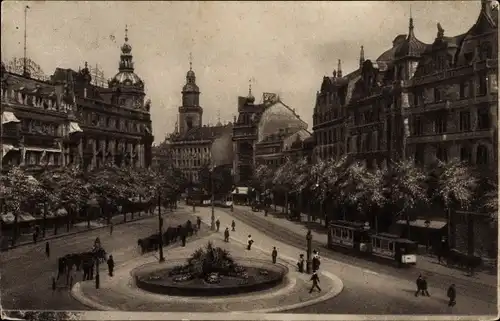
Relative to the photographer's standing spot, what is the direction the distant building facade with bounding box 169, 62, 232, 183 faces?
facing the viewer

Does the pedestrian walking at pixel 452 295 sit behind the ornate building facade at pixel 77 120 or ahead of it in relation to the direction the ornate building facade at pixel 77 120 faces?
ahead

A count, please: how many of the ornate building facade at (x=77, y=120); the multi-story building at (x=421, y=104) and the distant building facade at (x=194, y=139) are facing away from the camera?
0

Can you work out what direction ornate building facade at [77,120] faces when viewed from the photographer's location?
facing the viewer and to the right of the viewer

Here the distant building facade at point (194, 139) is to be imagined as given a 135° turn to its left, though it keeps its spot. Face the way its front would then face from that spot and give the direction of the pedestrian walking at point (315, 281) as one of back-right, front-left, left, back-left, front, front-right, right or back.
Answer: right

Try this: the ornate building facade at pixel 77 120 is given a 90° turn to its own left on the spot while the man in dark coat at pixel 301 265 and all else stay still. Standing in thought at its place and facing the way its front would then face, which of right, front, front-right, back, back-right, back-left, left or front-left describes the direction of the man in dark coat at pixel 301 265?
right

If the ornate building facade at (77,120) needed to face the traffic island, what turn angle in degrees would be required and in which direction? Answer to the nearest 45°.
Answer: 0° — it already faces it

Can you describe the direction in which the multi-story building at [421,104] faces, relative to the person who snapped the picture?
facing the viewer and to the left of the viewer

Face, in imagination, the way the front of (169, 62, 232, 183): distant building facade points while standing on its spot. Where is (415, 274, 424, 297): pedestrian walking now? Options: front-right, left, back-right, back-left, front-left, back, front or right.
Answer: front-left

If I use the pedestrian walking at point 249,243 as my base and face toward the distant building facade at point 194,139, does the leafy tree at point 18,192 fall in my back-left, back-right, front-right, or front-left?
front-left

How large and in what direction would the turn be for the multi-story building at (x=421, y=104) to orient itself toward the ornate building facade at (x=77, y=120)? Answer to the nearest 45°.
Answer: approximately 45° to its right

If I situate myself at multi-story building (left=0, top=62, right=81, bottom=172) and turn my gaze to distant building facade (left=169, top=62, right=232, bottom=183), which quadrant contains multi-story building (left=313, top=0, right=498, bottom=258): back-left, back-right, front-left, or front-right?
back-right
